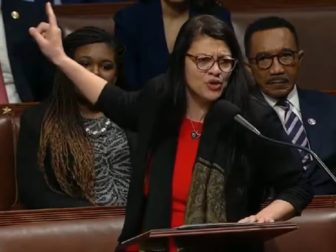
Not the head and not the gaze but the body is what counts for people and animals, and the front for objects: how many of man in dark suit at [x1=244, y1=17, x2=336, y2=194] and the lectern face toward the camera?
2

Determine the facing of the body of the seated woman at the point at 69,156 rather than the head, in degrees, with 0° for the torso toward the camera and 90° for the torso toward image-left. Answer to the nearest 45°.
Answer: approximately 315°

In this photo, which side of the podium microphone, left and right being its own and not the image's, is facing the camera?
left

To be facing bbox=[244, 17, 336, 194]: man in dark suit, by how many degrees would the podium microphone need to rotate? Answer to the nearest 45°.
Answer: approximately 90° to its right

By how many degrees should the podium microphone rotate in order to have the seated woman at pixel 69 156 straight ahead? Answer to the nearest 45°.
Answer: approximately 45° to its right

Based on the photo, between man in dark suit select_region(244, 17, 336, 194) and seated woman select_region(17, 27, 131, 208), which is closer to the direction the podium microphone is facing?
the seated woman

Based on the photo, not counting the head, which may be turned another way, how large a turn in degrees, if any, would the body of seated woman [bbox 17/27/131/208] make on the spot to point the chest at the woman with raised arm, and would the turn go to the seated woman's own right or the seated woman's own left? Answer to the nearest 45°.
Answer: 0° — they already face them
